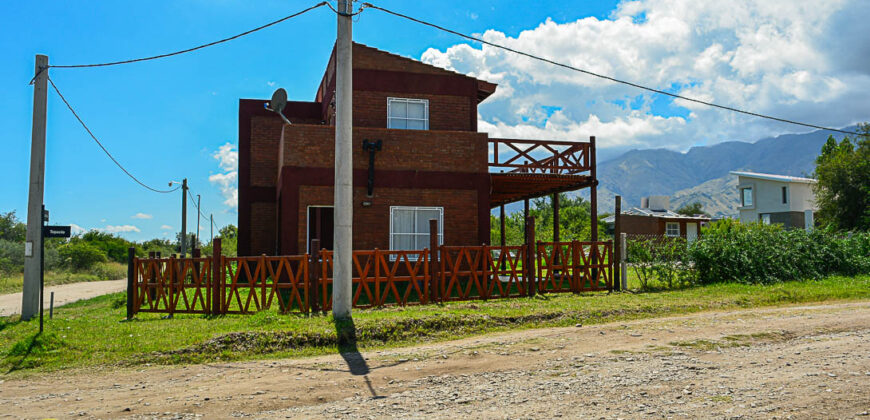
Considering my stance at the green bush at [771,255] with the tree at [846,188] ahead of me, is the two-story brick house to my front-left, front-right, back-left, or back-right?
back-left

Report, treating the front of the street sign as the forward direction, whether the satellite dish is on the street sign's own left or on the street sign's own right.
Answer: on the street sign's own left

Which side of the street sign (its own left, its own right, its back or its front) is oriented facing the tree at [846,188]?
left

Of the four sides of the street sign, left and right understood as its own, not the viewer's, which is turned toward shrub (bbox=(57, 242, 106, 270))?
back

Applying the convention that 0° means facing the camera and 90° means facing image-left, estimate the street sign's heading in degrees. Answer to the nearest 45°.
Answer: approximately 0°

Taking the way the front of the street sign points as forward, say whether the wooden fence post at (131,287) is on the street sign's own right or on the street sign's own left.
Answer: on the street sign's own left

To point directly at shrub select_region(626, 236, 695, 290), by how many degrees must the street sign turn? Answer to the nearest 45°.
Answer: approximately 90° to its left

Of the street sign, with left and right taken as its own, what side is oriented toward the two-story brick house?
left

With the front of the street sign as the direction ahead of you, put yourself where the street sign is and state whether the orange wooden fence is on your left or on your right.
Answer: on your left

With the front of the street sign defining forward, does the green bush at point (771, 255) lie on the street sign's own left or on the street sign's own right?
on the street sign's own left
